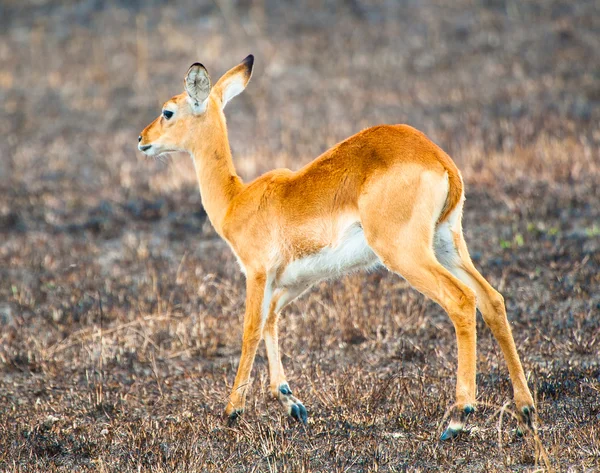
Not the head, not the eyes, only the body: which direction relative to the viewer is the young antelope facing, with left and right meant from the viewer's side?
facing to the left of the viewer
